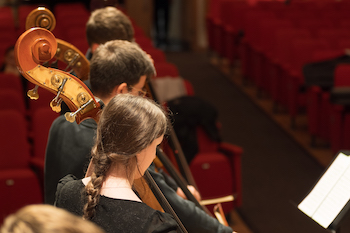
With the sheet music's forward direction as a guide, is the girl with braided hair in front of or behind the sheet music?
in front

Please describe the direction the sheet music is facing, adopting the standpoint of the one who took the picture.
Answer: facing the viewer and to the left of the viewer

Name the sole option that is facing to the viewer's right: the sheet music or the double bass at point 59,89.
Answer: the double bass

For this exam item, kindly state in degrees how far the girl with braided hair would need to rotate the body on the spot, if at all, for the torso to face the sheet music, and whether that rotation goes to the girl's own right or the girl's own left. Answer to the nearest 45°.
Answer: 0° — they already face it

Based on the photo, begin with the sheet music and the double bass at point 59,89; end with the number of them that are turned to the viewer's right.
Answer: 1

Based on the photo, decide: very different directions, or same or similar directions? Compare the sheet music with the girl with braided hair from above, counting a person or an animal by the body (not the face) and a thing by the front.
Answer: very different directions

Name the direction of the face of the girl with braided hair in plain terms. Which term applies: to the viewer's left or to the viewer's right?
to the viewer's right

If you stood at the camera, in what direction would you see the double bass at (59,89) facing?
facing to the right of the viewer

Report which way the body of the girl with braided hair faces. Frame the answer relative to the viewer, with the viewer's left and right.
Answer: facing away from the viewer and to the right of the viewer

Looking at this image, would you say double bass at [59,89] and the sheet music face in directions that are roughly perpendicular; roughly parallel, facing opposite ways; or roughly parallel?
roughly parallel, facing opposite ways
